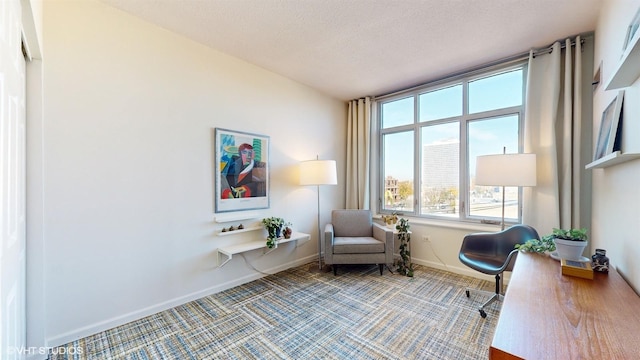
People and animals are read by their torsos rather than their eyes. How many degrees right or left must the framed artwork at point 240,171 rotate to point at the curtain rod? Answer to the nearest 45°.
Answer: approximately 45° to its left

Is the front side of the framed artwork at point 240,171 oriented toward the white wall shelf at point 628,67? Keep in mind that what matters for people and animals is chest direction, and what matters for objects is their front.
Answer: yes

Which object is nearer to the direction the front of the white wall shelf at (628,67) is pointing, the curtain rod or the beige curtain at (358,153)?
the beige curtain

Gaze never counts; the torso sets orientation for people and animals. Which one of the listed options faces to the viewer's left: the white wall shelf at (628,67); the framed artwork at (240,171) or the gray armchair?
the white wall shelf

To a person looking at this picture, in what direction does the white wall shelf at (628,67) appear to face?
facing to the left of the viewer

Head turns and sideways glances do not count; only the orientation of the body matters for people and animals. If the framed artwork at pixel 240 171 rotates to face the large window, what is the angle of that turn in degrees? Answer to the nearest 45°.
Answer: approximately 45° to its left

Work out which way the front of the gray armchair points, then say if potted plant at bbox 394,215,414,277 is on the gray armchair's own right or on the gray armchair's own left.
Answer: on the gray armchair's own left

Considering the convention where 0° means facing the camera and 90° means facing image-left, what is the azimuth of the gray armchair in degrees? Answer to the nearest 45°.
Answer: approximately 0°

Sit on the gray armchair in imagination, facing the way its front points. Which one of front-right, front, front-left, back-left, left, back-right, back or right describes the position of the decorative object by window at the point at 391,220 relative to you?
back-left

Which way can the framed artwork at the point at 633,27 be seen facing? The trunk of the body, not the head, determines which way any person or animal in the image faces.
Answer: to the viewer's left

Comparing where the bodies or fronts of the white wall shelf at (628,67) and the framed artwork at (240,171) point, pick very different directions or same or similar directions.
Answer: very different directions
